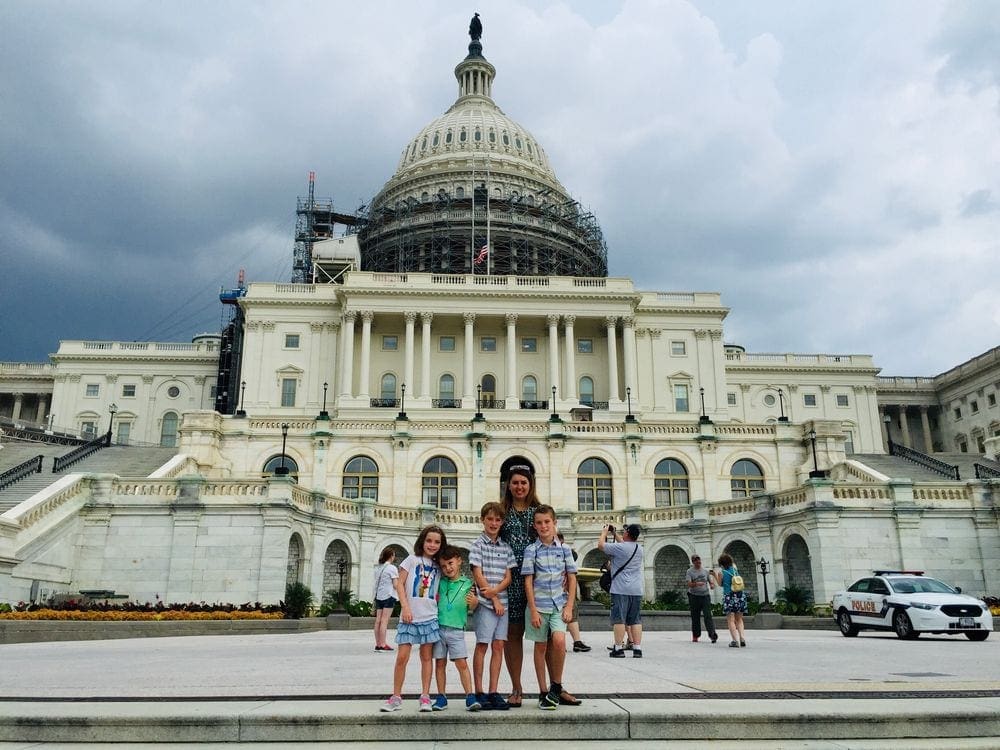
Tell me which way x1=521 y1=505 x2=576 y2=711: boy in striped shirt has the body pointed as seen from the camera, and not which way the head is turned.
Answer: toward the camera

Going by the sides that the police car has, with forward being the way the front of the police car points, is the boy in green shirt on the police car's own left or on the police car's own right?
on the police car's own right

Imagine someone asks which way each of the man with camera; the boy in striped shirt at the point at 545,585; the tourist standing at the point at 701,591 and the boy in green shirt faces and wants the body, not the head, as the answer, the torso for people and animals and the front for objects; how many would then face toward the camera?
3

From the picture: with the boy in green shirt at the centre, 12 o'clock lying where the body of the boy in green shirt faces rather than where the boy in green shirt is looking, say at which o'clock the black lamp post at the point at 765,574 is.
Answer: The black lamp post is roughly at 7 o'clock from the boy in green shirt.

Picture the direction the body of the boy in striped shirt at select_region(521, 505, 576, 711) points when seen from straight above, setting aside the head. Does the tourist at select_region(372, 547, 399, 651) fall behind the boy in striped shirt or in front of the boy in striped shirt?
behind

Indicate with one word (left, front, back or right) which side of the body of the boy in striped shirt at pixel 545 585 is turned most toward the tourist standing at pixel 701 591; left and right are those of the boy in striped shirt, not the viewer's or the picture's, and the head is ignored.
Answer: back

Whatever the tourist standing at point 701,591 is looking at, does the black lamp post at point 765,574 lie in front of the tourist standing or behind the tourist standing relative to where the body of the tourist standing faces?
behind

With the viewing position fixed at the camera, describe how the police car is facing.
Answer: facing the viewer and to the right of the viewer
